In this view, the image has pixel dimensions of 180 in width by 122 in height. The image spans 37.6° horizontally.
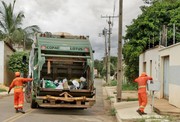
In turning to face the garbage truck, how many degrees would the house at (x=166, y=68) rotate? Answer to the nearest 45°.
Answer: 0° — it already faces it

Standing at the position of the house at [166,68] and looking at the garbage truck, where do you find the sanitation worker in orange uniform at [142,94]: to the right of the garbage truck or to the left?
left

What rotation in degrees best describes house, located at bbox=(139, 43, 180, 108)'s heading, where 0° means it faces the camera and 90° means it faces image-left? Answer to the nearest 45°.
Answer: approximately 45°

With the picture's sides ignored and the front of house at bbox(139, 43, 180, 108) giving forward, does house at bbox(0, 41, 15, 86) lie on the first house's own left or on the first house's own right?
on the first house's own right

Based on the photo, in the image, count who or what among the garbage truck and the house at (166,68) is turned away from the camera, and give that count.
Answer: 1

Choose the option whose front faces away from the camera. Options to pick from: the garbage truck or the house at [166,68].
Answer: the garbage truck

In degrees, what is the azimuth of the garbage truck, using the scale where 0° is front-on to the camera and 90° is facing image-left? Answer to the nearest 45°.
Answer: approximately 180°

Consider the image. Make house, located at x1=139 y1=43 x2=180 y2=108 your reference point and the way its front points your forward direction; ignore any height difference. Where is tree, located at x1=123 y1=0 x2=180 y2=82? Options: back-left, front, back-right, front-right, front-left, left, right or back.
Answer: back-right

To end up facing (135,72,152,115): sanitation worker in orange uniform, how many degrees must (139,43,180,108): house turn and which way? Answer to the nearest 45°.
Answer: approximately 45° to its left

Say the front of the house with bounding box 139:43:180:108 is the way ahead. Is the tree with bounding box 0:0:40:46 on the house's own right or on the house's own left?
on the house's own right
